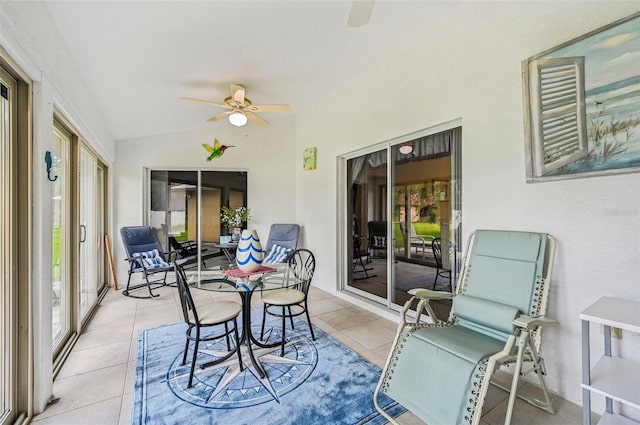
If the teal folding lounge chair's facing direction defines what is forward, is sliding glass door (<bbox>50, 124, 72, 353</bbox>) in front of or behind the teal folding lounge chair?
in front

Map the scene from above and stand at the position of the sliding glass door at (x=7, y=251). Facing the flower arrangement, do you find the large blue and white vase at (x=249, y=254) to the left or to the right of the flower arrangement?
right

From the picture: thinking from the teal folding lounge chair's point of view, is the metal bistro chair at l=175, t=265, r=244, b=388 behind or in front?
in front

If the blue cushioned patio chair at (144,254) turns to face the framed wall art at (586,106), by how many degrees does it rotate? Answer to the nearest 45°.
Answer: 0° — it already faces it

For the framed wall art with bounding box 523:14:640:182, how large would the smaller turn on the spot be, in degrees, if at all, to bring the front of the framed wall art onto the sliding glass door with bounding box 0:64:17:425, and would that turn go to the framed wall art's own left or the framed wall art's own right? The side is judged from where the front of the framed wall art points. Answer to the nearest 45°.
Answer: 0° — it already faces it

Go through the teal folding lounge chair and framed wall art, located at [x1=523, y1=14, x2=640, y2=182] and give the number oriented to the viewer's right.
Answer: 0

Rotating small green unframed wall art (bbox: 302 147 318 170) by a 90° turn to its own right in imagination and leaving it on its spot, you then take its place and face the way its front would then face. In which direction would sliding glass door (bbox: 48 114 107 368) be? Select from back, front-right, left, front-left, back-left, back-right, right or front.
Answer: left

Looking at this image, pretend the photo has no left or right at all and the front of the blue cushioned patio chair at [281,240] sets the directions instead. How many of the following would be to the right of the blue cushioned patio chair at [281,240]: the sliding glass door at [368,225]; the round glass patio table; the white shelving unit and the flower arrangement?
1

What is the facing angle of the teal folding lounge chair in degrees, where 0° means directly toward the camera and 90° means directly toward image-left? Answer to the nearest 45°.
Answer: approximately 45°

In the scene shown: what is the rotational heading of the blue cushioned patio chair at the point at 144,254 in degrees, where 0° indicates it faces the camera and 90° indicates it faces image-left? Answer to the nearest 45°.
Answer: approximately 315°

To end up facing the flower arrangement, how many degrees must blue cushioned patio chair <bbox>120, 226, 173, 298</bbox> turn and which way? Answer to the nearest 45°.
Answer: approximately 45° to its left

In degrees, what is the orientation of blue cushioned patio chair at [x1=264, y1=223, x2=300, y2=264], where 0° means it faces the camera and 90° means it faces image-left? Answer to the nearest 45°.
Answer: approximately 45°

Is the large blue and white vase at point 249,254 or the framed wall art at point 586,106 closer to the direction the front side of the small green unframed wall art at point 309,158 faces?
the large blue and white vase

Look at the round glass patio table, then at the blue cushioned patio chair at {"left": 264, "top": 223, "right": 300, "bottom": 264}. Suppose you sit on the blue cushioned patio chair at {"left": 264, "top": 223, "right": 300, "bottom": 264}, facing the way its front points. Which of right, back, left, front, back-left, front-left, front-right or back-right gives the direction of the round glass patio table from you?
front-left
